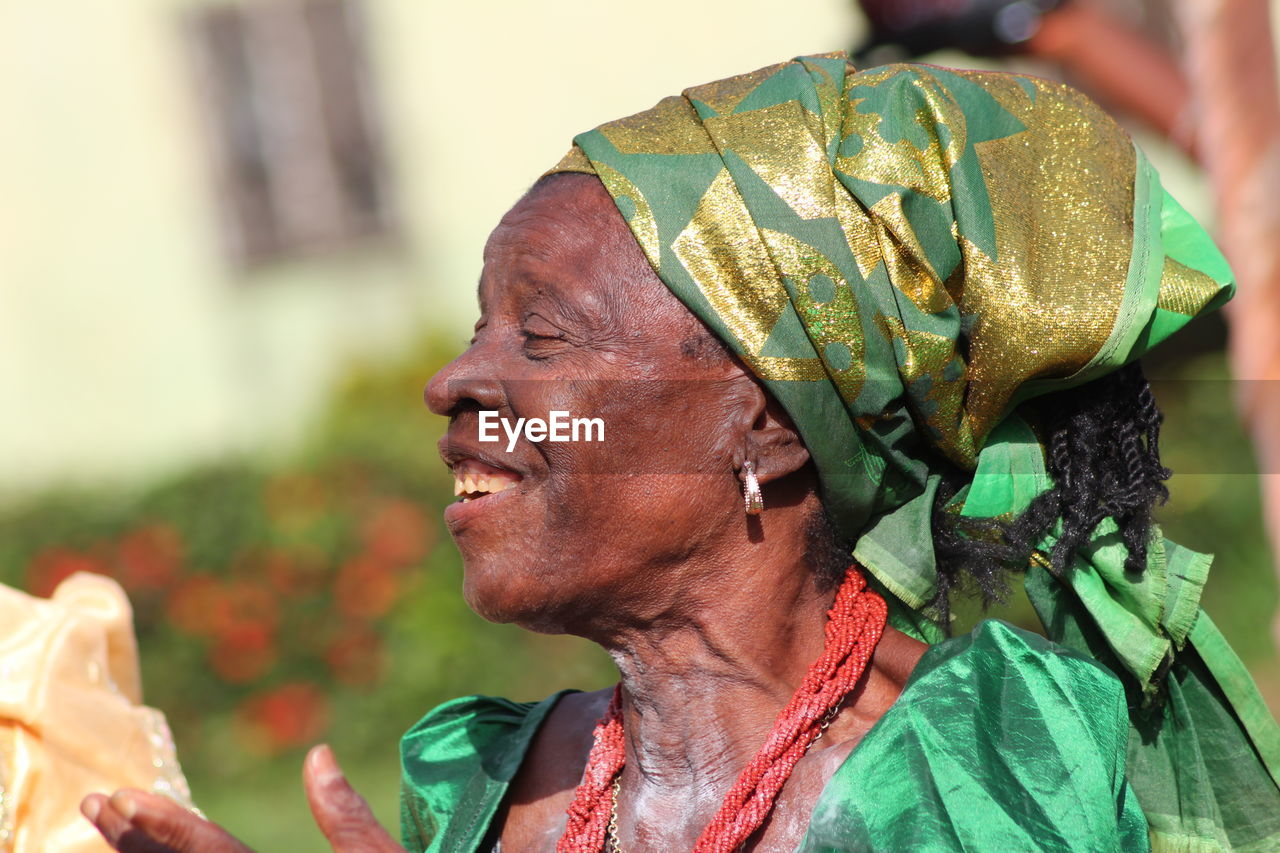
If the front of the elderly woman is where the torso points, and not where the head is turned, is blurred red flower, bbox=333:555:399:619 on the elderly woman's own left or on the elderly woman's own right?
on the elderly woman's own right

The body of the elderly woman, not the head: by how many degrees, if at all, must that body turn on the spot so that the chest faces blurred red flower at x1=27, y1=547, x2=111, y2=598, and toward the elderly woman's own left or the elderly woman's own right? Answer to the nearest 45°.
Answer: approximately 90° to the elderly woman's own right

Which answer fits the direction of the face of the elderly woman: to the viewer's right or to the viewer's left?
to the viewer's left

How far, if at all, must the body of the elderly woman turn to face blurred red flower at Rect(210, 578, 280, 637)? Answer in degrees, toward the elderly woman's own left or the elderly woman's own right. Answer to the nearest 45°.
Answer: approximately 90° to the elderly woman's own right

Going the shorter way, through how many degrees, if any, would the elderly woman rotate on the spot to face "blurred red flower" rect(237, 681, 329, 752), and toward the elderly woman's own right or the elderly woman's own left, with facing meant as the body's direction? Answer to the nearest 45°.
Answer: approximately 90° to the elderly woman's own right

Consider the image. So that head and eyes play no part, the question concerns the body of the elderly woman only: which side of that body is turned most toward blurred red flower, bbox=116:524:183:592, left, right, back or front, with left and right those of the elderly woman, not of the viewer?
right

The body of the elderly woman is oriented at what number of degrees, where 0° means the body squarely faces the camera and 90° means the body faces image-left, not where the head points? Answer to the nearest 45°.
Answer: approximately 45°
